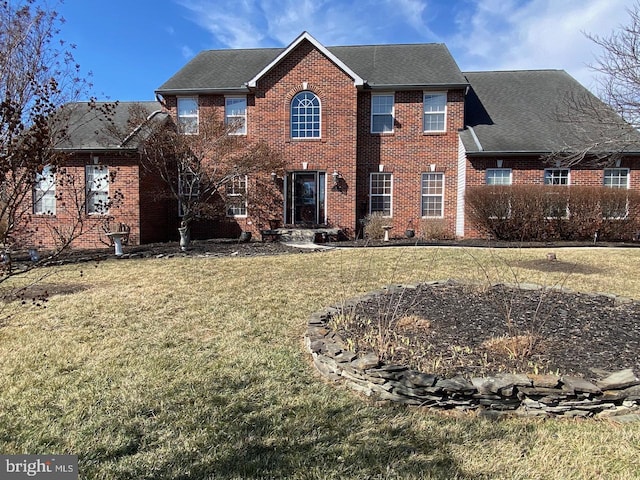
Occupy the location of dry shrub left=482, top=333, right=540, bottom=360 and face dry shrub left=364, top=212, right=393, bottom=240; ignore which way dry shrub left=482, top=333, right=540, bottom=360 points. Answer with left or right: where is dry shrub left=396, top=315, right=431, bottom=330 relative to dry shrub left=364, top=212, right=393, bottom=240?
left

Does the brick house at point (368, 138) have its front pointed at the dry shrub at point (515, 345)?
yes

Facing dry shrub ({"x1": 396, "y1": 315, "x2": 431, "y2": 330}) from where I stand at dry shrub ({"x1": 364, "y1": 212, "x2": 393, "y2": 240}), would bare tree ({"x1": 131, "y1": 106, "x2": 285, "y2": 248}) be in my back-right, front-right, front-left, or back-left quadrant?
front-right

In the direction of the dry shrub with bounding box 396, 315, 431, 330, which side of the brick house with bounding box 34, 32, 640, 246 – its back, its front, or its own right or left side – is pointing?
front

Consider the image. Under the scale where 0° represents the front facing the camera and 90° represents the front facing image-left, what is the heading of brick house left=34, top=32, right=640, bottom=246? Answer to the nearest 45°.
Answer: approximately 0°

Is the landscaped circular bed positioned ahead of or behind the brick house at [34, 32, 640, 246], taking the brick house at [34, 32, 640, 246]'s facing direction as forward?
ahead

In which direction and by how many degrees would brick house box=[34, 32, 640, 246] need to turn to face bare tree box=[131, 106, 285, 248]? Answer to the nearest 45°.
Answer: approximately 45° to its right
